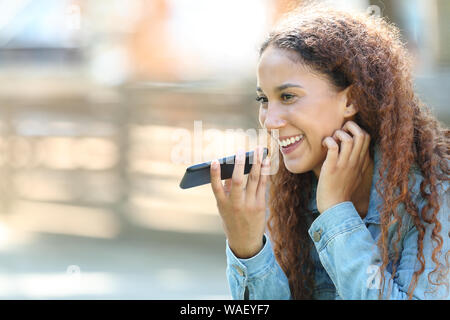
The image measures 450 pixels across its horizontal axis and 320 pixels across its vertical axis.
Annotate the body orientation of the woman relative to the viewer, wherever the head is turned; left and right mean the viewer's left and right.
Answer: facing the viewer and to the left of the viewer
